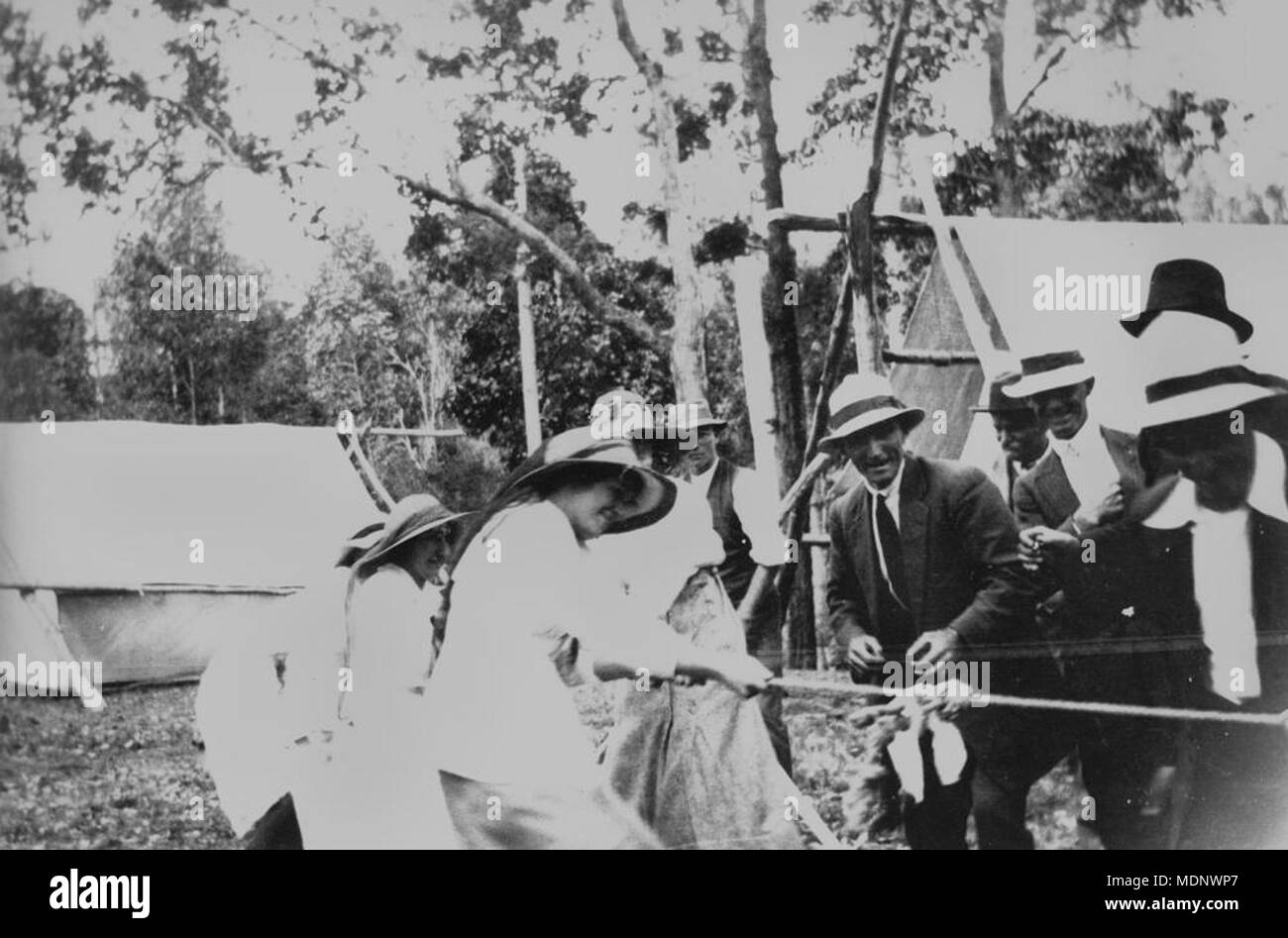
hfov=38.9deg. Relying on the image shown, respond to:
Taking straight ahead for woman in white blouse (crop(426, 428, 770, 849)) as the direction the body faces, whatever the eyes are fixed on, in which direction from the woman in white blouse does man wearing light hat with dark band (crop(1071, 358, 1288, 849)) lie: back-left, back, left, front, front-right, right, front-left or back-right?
front

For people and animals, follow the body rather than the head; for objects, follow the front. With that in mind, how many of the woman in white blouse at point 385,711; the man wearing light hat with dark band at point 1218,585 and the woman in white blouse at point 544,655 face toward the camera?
1

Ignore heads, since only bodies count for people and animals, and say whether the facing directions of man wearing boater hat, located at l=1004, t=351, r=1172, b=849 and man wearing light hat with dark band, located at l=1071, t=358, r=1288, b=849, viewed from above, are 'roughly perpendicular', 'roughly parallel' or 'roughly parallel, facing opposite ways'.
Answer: roughly parallel

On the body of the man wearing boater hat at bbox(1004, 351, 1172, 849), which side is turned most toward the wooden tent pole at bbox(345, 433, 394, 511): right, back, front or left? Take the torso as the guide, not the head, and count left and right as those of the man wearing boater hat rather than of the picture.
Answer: right

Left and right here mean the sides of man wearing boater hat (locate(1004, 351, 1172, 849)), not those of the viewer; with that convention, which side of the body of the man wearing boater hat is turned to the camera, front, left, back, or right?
front

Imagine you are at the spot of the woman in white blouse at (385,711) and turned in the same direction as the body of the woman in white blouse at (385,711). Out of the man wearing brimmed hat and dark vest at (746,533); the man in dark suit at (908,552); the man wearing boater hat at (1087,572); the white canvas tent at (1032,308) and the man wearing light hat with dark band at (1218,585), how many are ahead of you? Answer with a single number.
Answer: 5

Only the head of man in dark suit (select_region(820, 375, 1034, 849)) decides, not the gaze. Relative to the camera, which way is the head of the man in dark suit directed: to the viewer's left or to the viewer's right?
to the viewer's left

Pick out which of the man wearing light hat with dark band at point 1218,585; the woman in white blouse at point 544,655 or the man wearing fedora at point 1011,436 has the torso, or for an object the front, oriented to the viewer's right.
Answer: the woman in white blouse

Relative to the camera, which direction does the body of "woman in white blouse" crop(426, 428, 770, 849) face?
to the viewer's right

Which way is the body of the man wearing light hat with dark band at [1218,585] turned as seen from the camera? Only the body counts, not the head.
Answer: toward the camera

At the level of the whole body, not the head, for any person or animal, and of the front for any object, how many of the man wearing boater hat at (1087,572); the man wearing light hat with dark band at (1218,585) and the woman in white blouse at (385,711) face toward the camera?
2

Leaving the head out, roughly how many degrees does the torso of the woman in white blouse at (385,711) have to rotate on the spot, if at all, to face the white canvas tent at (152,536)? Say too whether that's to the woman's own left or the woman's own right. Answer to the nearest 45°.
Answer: approximately 180°

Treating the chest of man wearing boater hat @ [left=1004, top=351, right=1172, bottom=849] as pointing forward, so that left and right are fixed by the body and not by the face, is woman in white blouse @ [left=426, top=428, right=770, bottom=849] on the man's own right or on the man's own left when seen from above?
on the man's own right

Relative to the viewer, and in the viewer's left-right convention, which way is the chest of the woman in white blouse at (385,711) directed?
facing to the right of the viewer

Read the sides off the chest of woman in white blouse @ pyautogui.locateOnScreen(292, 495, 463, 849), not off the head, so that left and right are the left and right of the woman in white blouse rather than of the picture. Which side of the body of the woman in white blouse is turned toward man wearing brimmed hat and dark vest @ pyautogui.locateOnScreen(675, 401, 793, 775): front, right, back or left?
front

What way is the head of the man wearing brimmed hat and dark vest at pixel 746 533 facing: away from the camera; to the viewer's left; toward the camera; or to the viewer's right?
toward the camera
